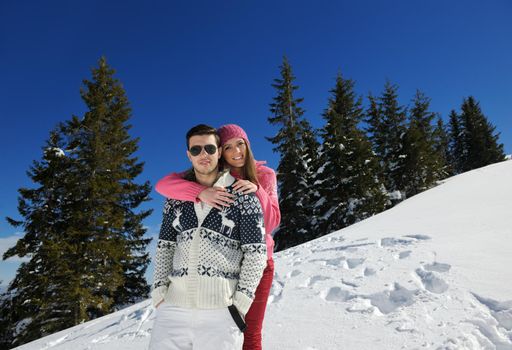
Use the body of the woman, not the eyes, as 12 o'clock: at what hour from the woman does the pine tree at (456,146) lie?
The pine tree is roughly at 6 o'clock from the woman.

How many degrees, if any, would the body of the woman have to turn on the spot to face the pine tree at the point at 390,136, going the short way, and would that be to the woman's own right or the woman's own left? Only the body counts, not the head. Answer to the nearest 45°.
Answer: approximately 180°

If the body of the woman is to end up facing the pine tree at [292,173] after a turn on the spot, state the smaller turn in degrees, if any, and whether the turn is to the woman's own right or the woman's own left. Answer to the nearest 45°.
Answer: approximately 135° to the woman's own right

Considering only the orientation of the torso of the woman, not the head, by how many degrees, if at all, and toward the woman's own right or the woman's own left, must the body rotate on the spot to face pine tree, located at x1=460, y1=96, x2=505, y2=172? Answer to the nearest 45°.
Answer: approximately 180°

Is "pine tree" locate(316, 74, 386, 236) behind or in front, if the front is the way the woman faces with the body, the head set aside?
behind

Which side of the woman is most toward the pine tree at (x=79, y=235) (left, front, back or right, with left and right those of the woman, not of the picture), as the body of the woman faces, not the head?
right

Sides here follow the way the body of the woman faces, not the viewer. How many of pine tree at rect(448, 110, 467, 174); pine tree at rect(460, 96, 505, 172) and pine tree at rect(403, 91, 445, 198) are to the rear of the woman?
3

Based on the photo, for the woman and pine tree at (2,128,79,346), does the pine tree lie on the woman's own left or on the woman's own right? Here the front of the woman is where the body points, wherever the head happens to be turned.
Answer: on the woman's own right

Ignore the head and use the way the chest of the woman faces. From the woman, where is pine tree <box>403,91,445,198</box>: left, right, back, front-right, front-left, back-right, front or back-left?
back

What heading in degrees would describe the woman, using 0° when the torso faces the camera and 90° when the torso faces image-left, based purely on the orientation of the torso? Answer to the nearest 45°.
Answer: approximately 45°

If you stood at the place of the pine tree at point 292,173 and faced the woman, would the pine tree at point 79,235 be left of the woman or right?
right
